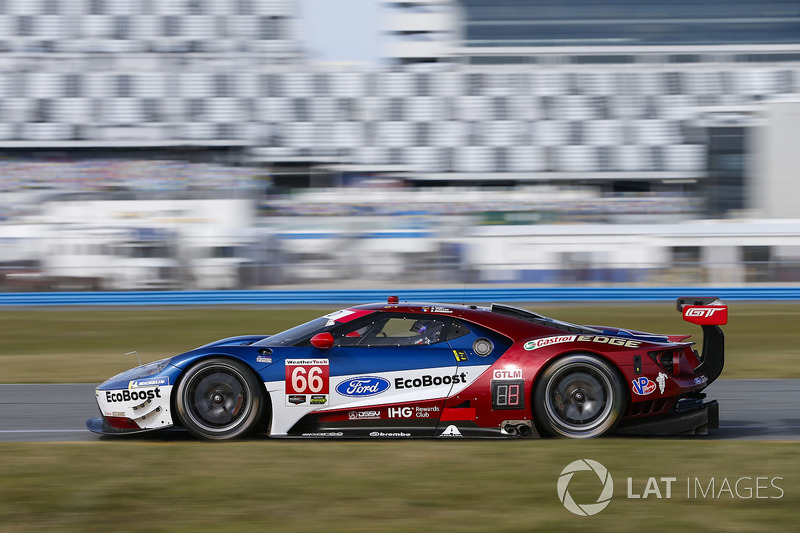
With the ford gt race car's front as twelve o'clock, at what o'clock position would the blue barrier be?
The blue barrier is roughly at 3 o'clock from the ford gt race car.

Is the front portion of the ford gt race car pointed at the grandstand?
no

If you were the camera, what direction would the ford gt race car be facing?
facing to the left of the viewer
